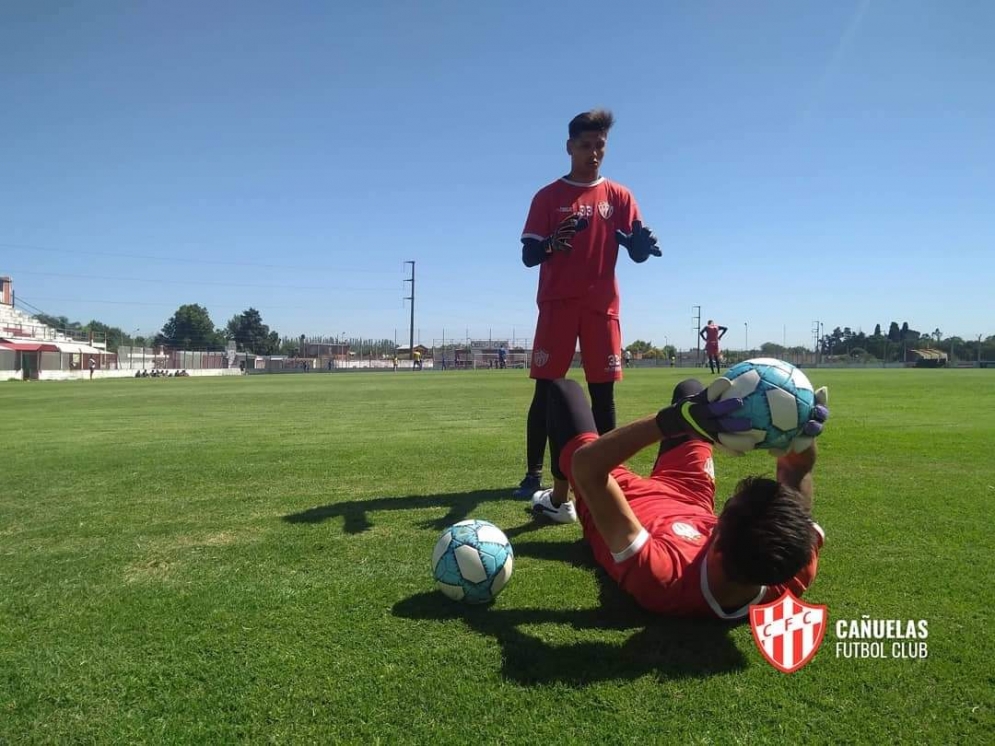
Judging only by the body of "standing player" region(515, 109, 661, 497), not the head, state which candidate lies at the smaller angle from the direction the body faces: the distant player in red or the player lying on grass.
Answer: the player lying on grass

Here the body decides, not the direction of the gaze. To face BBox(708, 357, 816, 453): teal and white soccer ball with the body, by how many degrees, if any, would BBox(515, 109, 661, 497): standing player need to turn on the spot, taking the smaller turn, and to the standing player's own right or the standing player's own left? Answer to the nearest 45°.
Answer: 0° — they already face it

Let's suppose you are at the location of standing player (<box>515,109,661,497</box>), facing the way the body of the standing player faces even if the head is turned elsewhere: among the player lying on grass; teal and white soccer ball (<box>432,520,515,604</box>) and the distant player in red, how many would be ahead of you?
2

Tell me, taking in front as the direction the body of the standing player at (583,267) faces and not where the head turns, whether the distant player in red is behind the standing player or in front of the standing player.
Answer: behind

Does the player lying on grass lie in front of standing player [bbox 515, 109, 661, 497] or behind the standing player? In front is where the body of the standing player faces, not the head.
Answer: in front

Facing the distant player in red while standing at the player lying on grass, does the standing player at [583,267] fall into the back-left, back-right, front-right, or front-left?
front-left

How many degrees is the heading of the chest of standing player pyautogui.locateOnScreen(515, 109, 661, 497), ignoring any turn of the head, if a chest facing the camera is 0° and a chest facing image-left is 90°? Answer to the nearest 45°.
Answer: approximately 0°

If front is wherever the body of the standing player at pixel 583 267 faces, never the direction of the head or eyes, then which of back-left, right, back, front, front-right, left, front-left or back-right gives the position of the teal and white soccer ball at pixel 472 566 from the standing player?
front

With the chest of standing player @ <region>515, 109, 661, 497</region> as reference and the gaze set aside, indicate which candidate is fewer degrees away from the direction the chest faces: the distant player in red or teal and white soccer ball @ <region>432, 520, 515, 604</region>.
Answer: the teal and white soccer ball

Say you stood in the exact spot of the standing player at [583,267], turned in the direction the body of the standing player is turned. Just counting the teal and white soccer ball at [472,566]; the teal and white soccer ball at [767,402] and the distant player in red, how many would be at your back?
1
